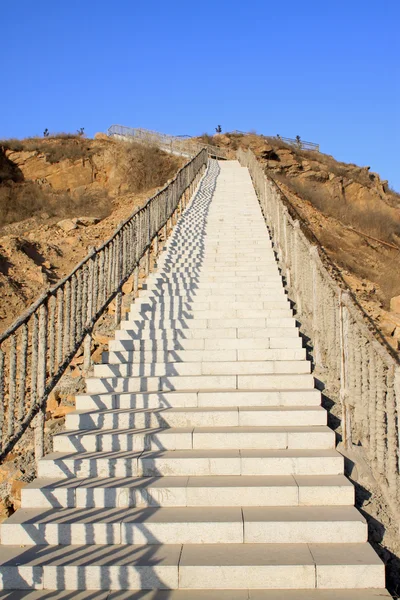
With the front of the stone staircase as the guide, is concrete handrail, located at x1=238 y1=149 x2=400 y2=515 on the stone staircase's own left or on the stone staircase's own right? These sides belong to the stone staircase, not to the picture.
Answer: on the stone staircase's own left

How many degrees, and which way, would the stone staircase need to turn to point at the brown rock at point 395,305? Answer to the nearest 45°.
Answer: approximately 135° to its left

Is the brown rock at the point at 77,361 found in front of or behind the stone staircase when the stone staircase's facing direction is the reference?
behind

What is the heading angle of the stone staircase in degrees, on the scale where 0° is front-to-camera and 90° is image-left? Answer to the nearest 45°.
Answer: approximately 0°

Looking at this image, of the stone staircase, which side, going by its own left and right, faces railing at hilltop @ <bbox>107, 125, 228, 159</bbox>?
back

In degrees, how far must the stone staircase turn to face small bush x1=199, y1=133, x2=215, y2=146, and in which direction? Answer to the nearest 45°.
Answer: approximately 180°

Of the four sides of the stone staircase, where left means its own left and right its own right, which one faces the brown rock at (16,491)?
right
